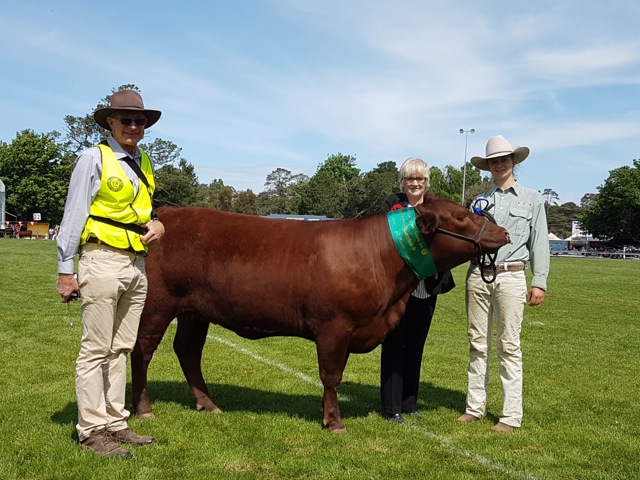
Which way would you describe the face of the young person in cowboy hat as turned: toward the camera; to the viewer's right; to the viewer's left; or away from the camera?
toward the camera

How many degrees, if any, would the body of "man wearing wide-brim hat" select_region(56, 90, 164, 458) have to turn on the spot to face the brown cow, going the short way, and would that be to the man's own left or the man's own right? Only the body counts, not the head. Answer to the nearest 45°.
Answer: approximately 45° to the man's own left

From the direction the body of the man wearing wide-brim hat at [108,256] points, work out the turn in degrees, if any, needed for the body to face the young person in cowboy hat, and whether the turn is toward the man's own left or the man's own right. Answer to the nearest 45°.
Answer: approximately 45° to the man's own left

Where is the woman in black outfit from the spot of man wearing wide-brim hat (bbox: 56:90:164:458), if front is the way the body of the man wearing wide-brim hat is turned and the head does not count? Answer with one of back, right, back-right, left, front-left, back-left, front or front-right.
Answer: front-left

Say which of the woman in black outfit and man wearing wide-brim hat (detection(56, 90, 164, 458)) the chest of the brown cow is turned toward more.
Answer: the woman in black outfit

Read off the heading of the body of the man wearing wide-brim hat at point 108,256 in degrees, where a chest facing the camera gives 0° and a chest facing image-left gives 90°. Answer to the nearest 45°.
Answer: approximately 315°

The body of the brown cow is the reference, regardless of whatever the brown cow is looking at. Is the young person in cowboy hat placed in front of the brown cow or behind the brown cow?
in front

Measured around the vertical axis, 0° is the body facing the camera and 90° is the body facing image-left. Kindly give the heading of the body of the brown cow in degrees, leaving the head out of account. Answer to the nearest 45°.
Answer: approximately 270°

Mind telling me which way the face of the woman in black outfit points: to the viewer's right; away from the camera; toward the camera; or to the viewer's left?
toward the camera

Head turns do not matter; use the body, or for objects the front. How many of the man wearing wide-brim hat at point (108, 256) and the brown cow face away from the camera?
0
